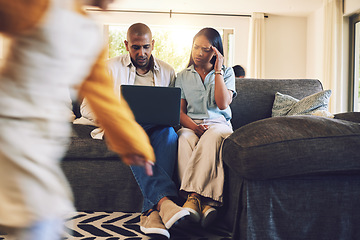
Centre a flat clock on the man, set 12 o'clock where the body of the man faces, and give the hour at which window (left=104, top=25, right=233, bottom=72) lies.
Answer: The window is roughly at 6 o'clock from the man.

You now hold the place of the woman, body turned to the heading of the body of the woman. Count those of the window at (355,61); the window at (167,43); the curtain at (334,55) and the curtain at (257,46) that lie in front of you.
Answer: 0

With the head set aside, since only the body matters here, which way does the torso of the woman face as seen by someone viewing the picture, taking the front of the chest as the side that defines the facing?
toward the camera

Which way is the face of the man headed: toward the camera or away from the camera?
toward the camera

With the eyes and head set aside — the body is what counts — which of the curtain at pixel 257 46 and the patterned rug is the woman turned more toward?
the patterned rug

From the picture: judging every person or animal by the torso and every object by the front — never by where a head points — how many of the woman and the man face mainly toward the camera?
2

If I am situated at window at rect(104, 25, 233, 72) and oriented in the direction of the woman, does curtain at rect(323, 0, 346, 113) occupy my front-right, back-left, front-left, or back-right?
front-left

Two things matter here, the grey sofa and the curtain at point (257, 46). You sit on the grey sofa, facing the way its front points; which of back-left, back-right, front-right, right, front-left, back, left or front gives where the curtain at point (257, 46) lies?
back

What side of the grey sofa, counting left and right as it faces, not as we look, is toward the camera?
front

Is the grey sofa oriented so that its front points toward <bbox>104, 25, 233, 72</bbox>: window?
no

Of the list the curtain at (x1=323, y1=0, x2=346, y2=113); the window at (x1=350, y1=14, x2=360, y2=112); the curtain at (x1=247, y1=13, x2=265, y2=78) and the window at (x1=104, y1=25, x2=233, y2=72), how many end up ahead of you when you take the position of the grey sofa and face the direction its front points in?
0

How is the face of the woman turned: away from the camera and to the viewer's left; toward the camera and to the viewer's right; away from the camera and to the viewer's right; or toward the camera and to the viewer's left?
toward the camera and to the viewer's left

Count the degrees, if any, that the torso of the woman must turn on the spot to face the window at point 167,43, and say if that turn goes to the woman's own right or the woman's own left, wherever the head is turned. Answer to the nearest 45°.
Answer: approximately 180°

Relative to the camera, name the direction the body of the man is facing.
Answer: toward the camera

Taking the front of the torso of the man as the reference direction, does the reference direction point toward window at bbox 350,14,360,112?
no

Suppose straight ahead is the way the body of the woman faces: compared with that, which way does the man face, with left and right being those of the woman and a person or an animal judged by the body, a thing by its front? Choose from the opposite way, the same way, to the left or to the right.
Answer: the same way
